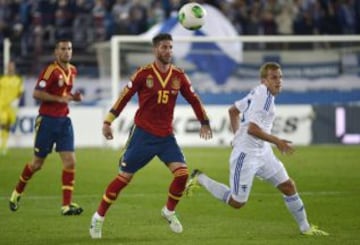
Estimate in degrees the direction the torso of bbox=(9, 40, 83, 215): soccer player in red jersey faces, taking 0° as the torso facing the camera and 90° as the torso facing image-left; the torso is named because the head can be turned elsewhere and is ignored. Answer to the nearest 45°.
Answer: approximately 315°

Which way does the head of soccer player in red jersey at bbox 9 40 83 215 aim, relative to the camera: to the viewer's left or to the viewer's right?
to the viewer's right

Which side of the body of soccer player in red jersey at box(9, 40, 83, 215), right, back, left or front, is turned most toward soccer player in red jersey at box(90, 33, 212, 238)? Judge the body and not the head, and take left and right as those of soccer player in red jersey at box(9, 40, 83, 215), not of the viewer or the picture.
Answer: front

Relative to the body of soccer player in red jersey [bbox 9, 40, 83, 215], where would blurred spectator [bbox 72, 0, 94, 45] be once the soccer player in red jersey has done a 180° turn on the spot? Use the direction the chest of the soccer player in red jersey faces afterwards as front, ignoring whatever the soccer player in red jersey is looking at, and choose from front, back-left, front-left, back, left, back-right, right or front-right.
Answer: front-right

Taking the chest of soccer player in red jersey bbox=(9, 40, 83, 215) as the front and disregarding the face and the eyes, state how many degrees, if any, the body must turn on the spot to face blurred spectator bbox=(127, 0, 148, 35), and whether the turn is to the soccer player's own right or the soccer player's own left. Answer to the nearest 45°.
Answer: approximately 135° to the soccer player's own left
